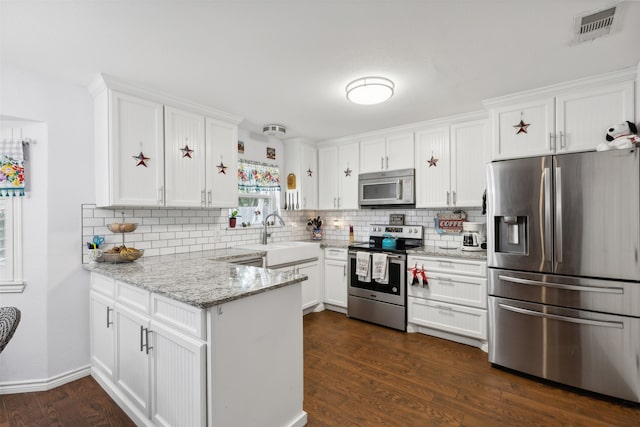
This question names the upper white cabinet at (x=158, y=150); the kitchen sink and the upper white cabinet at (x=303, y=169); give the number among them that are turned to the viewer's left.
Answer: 0

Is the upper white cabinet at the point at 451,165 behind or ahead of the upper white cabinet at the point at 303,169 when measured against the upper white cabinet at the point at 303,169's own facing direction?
ahead

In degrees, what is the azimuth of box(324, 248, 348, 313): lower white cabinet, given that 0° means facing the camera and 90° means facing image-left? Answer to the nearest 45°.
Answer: approximately 45°

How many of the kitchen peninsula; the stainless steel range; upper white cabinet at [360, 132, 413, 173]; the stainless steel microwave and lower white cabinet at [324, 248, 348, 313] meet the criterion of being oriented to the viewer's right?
0

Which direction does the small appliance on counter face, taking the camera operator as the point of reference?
facing the viewer and to the left of the viewer

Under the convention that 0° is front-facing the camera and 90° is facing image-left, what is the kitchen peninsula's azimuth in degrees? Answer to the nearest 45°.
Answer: approximately 45°

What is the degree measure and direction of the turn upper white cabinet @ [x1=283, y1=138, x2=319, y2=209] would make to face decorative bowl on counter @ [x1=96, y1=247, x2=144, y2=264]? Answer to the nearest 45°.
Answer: approximately 90° to its right

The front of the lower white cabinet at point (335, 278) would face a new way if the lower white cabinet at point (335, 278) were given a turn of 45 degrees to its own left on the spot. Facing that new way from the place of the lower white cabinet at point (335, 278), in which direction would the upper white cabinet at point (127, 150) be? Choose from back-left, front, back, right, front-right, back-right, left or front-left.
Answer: front-right

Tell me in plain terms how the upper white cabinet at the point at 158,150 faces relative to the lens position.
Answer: facing the viewer and to the right of the viewer

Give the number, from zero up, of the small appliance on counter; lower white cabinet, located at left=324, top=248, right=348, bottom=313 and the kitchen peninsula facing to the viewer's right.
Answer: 0

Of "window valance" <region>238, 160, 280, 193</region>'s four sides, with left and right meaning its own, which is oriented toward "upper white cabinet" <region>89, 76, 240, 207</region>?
right

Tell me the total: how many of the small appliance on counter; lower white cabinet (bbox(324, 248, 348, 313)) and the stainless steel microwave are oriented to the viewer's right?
0

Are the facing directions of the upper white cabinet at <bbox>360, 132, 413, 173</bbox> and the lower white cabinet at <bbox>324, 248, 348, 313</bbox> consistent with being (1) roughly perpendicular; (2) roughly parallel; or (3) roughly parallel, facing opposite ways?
roughly parallel
